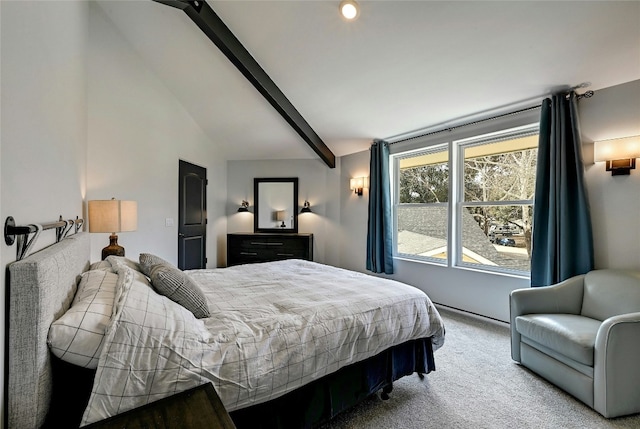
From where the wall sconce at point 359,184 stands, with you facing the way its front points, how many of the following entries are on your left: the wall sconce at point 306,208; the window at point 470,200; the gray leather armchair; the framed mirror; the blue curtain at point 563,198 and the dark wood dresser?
3

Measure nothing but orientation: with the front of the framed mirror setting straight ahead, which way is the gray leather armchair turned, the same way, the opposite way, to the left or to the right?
to the right

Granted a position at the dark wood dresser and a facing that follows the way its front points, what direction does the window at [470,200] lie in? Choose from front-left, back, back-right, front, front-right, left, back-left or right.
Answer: front-left

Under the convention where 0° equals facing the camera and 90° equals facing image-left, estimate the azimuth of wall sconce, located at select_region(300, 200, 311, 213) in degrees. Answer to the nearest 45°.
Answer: approximately 0°

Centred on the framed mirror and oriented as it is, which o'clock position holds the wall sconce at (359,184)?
The wall sconce is roughly at 10 o'clock from the framed mirror.

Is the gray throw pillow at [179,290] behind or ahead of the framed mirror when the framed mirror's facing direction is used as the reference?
ahead

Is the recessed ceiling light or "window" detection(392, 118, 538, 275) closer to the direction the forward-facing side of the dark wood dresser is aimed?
the recessed ceiling light

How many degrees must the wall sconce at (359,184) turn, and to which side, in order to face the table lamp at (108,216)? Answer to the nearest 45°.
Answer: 0° — it already faces it

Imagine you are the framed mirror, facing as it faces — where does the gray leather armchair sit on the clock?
The gray leather armchair is roughly at 11 o'clock from the framed mirror.

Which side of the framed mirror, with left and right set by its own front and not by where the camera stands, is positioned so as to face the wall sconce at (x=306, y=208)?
left

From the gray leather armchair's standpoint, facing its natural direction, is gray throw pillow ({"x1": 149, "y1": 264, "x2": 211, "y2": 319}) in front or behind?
in front

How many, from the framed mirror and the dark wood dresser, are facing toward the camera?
2

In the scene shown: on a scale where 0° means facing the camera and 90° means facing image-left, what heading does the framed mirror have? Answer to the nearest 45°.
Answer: approximately 0°

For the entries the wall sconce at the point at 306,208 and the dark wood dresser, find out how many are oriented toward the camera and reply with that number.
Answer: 2

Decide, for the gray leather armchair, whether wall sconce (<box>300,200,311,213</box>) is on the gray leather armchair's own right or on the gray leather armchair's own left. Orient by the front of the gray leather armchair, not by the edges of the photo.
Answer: on the gray leather armchair's own right
